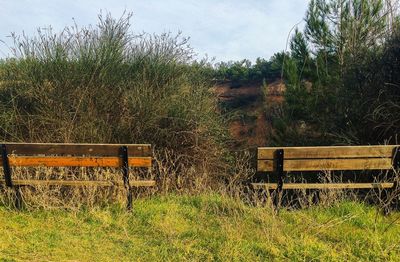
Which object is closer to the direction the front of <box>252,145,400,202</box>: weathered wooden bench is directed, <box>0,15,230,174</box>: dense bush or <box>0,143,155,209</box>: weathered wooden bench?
the dense bush

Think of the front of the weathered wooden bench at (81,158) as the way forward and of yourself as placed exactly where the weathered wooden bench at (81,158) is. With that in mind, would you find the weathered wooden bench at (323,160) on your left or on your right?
on your right

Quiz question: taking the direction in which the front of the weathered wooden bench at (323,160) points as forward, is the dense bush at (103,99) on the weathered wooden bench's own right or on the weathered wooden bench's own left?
on the weathered wooden bench's own left

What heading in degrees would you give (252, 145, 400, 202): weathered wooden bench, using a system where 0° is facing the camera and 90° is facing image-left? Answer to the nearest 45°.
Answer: approximately 180°

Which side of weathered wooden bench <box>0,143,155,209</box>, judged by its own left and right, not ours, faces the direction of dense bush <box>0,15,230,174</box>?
front

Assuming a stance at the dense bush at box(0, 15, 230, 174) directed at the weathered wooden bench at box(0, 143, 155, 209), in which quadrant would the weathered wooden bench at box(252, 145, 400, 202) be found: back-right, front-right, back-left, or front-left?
front-left

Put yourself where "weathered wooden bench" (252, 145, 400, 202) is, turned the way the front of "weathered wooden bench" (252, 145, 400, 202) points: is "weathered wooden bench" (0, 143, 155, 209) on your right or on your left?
on your left

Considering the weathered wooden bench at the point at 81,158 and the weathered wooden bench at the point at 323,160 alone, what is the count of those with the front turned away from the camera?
2

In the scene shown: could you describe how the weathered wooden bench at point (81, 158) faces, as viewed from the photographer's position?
facing away from the viewer

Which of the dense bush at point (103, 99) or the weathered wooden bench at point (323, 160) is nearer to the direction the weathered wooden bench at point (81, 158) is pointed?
the dense bush

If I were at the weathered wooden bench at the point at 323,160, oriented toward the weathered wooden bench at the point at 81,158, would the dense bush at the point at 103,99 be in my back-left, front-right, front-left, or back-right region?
front-right
